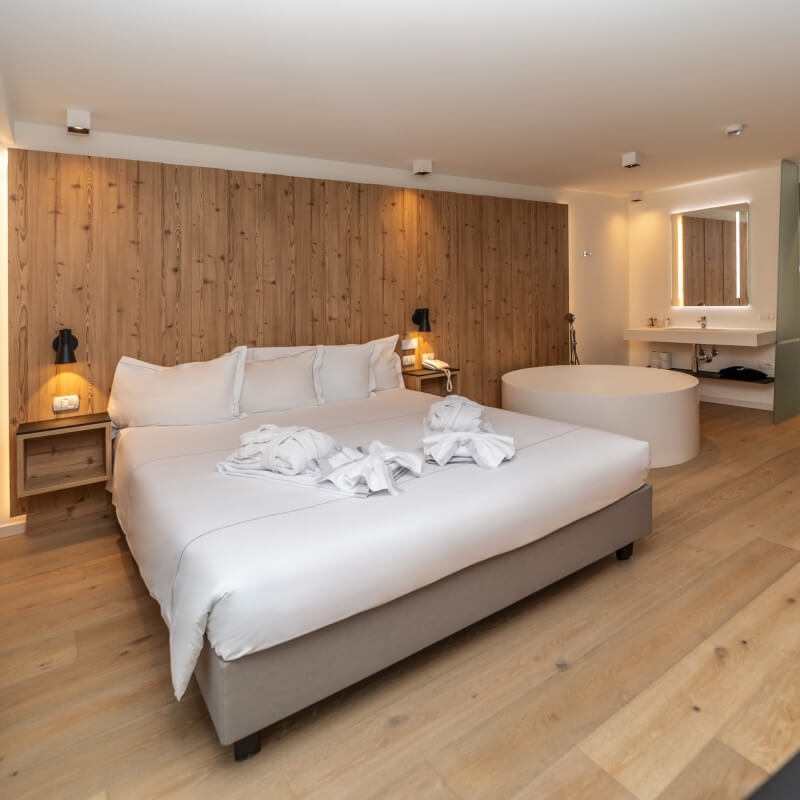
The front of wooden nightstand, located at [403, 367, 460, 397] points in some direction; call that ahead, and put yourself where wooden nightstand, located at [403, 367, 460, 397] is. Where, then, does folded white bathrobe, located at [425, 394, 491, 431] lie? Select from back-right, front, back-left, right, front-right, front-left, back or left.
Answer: front-right

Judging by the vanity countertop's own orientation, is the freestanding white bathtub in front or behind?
in front

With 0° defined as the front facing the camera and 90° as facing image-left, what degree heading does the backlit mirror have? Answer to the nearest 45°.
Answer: approximately 45°

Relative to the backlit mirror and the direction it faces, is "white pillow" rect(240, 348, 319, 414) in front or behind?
in front

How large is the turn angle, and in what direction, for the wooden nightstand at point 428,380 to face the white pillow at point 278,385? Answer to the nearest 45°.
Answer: approximately 90° to its right

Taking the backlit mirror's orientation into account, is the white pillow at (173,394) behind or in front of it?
in front

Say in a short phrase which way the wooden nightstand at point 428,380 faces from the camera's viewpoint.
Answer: facing the viewer and to the right of the viewer

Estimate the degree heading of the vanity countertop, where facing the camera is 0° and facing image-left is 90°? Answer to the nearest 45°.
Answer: approximately 45°

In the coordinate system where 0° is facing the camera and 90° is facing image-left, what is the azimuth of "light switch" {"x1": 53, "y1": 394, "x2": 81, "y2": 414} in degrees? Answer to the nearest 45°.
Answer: approximately 0°
